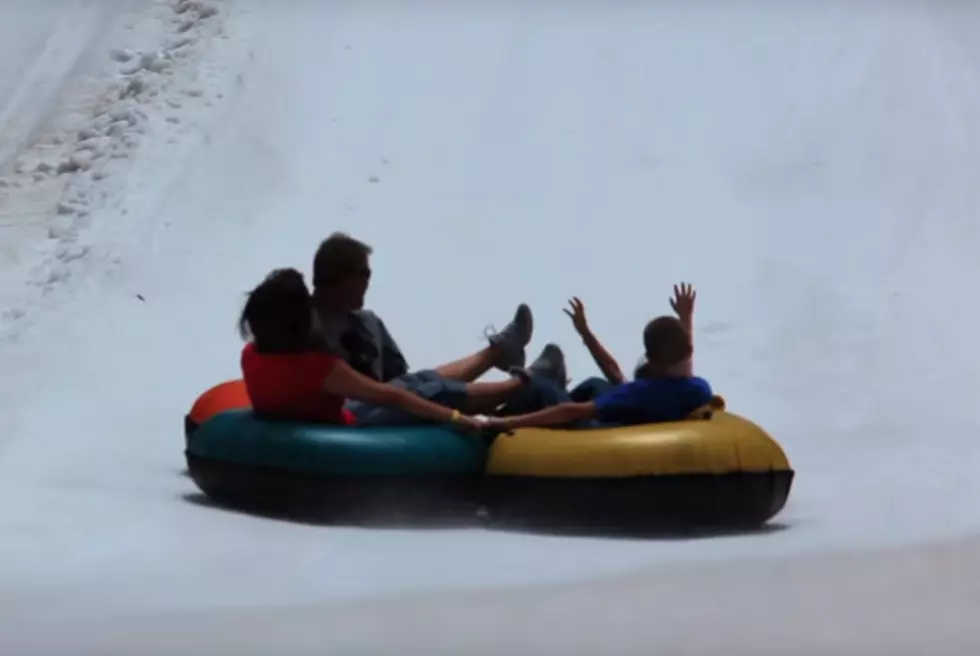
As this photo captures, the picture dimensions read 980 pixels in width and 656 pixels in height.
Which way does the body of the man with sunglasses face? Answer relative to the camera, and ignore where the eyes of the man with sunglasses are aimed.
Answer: to the viewer's right

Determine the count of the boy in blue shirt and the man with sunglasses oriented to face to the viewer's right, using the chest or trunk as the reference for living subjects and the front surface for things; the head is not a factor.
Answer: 1

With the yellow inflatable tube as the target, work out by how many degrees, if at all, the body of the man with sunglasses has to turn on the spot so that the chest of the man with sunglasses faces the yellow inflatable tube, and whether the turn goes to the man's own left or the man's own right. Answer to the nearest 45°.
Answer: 0° — they already face it

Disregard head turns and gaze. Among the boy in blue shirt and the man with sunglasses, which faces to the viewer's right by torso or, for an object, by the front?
the man with sunglasses

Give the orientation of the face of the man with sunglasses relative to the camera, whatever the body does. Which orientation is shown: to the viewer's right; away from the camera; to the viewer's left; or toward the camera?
to the viewer's right

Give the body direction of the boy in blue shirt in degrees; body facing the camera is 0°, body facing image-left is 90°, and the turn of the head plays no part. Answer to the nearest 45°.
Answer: approximately 135°

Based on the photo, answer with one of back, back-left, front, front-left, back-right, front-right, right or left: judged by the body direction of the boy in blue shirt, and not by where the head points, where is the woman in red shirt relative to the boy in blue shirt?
front-left

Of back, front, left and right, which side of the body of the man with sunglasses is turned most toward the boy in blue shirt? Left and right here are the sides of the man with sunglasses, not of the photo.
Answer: front
